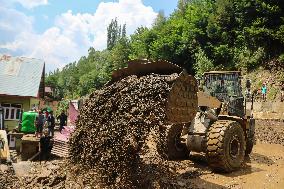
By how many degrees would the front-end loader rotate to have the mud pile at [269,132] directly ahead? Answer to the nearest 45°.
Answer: approximately 180°

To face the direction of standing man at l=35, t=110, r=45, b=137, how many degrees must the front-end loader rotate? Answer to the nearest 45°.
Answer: approximately 90° to its right

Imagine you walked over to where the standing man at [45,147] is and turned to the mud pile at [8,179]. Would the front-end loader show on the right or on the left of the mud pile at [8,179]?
left

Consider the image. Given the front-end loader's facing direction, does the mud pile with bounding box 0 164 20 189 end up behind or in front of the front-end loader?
in front

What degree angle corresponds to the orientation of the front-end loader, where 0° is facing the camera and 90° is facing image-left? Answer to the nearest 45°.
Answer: approximately 45°

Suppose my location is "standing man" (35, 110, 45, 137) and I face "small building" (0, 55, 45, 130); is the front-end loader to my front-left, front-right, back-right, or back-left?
back-right

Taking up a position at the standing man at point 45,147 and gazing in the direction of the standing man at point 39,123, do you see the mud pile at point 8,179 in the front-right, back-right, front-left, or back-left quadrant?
back-left

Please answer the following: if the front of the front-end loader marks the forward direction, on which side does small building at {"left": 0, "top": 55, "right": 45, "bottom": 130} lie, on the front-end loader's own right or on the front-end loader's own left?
on the front-end loader's own right

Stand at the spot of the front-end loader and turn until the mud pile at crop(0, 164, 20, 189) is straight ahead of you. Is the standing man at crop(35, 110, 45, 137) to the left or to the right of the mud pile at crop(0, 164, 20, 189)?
right
